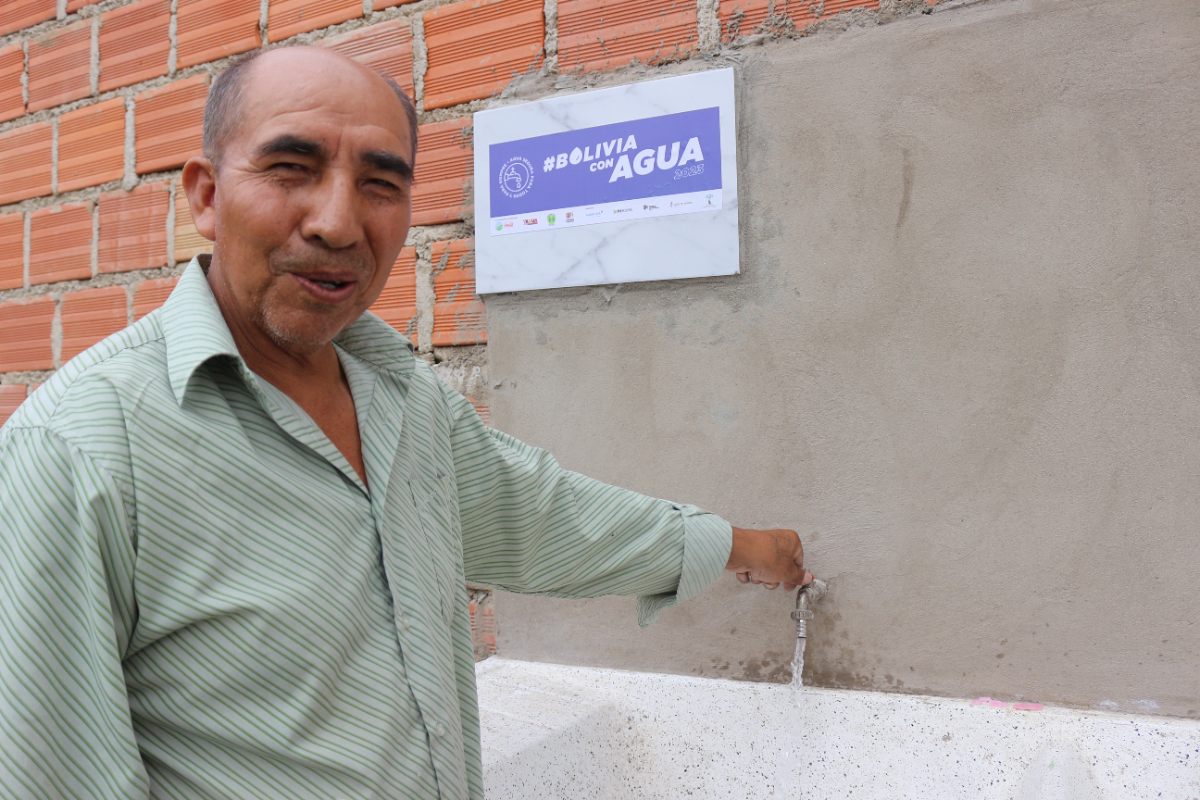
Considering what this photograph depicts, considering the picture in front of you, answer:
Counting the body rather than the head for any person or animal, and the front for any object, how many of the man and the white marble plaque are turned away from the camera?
0

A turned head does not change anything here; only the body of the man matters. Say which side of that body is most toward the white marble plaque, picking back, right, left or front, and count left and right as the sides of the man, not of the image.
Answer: left

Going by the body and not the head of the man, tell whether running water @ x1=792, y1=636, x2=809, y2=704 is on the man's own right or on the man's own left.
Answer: on the man's own left

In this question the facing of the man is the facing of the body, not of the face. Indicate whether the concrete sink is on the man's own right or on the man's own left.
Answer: on the man's own left

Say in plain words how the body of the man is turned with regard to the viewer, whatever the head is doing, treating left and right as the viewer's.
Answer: facing the viewer and to the right of the viewer

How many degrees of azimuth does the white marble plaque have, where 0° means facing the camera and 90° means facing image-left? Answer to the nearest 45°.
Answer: approximately 45°
